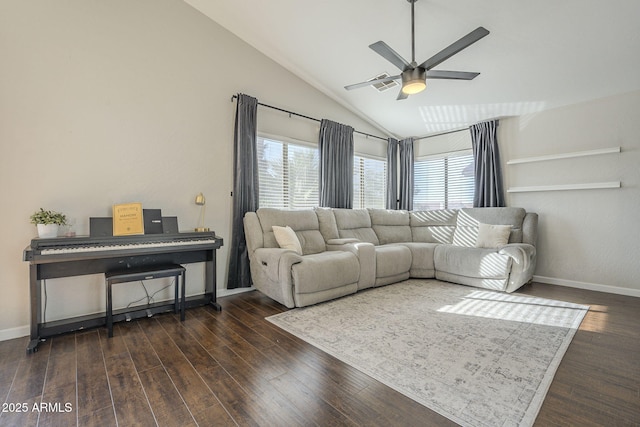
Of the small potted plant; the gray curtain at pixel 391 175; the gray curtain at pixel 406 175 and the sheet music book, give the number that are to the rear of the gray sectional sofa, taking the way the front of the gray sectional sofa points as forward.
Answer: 2

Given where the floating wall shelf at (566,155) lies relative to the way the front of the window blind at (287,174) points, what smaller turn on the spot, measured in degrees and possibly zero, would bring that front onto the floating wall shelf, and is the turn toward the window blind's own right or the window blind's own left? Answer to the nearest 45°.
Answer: approximately 45° to the window blind's own left

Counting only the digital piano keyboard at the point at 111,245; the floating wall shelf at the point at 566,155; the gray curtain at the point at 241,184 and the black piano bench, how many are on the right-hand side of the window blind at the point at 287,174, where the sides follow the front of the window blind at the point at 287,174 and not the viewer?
3

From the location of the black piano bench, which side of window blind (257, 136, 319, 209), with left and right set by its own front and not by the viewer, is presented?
right

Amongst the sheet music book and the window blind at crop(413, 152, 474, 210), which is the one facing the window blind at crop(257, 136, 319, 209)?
the window blind at crop(413, 152, 474, 210)

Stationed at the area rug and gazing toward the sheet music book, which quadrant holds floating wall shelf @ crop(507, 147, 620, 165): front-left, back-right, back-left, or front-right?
back-right

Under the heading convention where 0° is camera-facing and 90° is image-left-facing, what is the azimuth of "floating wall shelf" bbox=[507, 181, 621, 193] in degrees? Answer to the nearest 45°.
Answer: approximately 0°

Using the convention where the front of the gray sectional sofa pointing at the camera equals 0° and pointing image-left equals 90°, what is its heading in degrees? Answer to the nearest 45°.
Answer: approximately 0°

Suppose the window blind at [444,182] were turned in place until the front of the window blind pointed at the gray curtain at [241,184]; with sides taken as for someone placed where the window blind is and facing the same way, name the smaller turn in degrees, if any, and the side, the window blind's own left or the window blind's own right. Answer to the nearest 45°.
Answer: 0° — it already faces it

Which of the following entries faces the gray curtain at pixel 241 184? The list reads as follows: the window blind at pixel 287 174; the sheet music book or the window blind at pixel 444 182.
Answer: the window blind at pixel 444 182

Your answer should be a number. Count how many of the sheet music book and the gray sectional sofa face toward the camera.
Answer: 2
